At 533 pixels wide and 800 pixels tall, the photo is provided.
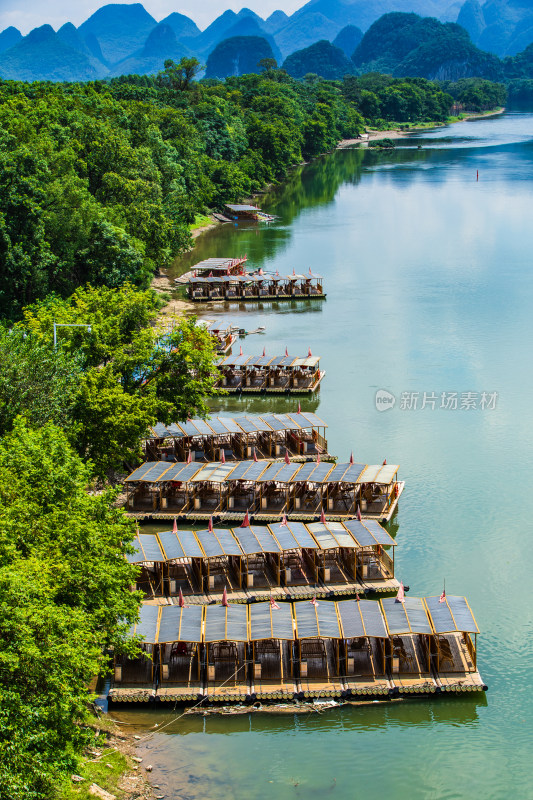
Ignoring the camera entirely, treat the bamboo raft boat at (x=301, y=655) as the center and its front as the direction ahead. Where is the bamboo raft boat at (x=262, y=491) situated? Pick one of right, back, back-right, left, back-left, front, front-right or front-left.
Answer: back
